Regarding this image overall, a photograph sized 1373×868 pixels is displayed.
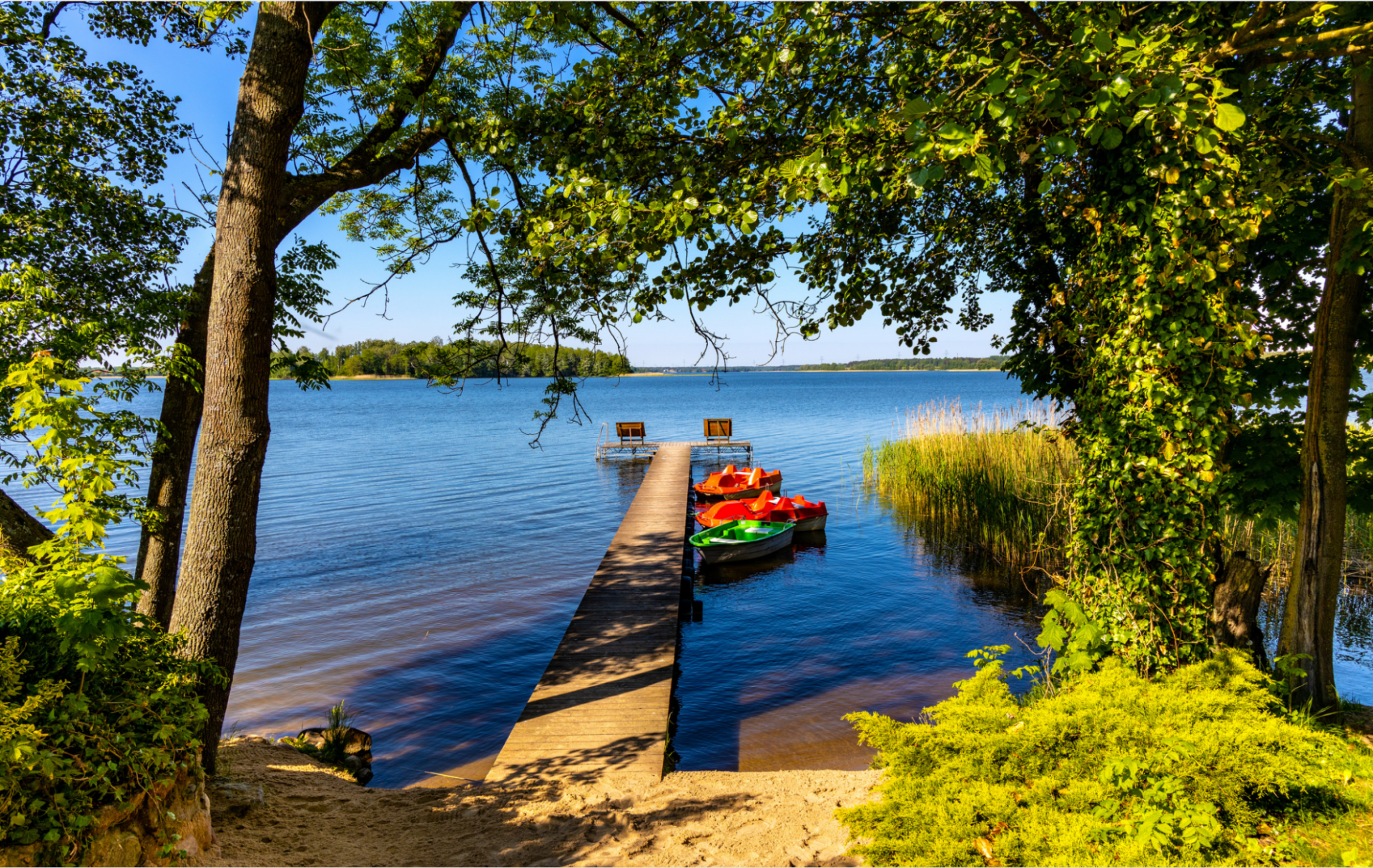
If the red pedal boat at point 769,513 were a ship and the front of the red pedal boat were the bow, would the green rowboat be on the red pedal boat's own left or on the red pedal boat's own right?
on the red pedal boat's own left

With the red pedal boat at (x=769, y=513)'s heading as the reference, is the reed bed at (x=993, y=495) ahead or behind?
behind

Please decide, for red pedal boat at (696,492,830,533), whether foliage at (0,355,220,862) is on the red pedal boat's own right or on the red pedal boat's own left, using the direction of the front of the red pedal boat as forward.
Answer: on the red pedal boat's own left

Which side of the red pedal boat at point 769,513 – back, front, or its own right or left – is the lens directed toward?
left

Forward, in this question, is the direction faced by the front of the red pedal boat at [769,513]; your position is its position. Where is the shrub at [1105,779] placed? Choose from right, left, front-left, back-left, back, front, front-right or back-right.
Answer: left
